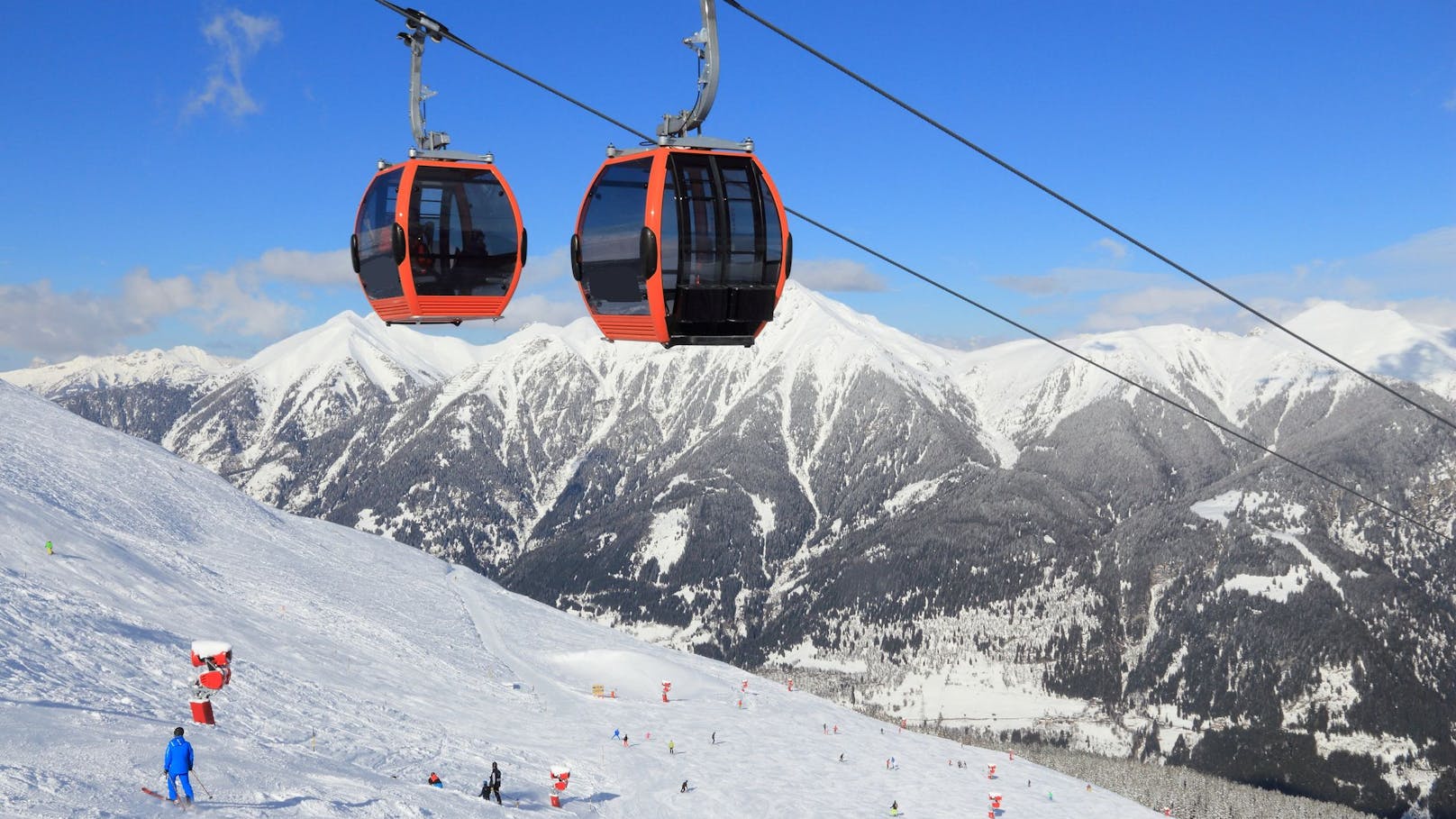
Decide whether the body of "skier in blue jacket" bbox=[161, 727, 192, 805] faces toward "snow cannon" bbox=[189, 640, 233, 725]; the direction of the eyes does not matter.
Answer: yes

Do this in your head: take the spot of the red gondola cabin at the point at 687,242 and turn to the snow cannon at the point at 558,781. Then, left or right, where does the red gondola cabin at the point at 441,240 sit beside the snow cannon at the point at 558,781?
left

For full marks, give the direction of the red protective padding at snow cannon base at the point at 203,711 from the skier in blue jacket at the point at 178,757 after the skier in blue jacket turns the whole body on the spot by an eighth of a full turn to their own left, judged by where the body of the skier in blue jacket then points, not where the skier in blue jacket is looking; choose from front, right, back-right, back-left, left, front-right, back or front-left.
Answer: front-right

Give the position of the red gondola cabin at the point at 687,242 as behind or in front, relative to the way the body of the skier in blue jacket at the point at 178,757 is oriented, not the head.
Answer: behind

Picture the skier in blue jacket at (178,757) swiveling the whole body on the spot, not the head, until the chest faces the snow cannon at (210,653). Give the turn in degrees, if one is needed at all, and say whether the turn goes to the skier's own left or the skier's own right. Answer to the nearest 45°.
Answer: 0° — they already face it

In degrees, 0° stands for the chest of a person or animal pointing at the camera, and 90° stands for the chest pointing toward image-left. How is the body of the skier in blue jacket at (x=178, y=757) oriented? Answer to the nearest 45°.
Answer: approximately 180°
